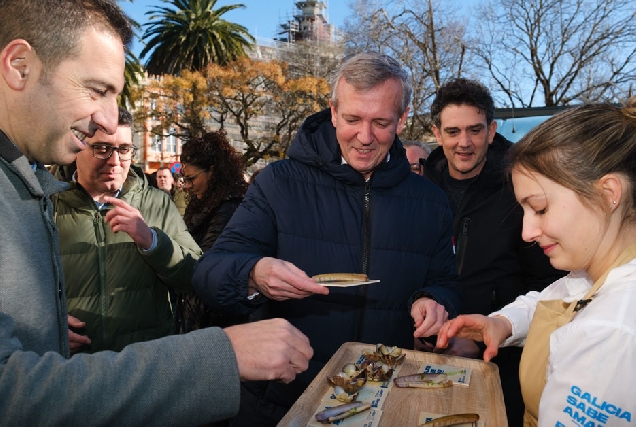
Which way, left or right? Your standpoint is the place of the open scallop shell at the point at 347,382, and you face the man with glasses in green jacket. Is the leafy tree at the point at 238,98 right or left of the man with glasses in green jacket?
right

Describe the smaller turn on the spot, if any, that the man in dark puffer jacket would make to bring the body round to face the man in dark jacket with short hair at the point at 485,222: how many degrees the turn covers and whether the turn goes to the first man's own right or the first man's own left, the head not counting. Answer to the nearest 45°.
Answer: approximately 135° to the first man's own left

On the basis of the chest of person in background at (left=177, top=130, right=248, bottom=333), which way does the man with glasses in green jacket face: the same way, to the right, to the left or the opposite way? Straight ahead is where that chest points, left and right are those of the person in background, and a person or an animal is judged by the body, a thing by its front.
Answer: to the left

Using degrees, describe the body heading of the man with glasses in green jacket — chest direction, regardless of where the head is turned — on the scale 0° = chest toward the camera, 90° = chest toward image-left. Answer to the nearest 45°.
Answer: approximately 0°

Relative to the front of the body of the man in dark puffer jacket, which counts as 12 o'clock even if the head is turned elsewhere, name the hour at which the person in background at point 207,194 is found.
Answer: The person in background is roughly at 5 o'clock from the man in dark puffer jacket.

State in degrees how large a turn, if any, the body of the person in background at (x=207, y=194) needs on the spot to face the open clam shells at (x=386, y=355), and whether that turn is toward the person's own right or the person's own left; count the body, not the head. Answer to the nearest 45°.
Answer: approximately 90° to the person's own left

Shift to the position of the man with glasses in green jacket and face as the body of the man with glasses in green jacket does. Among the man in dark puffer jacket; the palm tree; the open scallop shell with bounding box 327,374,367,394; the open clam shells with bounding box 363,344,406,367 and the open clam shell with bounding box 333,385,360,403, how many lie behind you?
1

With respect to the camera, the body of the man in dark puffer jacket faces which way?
toward the camera

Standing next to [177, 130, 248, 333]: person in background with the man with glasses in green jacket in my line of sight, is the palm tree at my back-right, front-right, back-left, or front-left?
back-right
